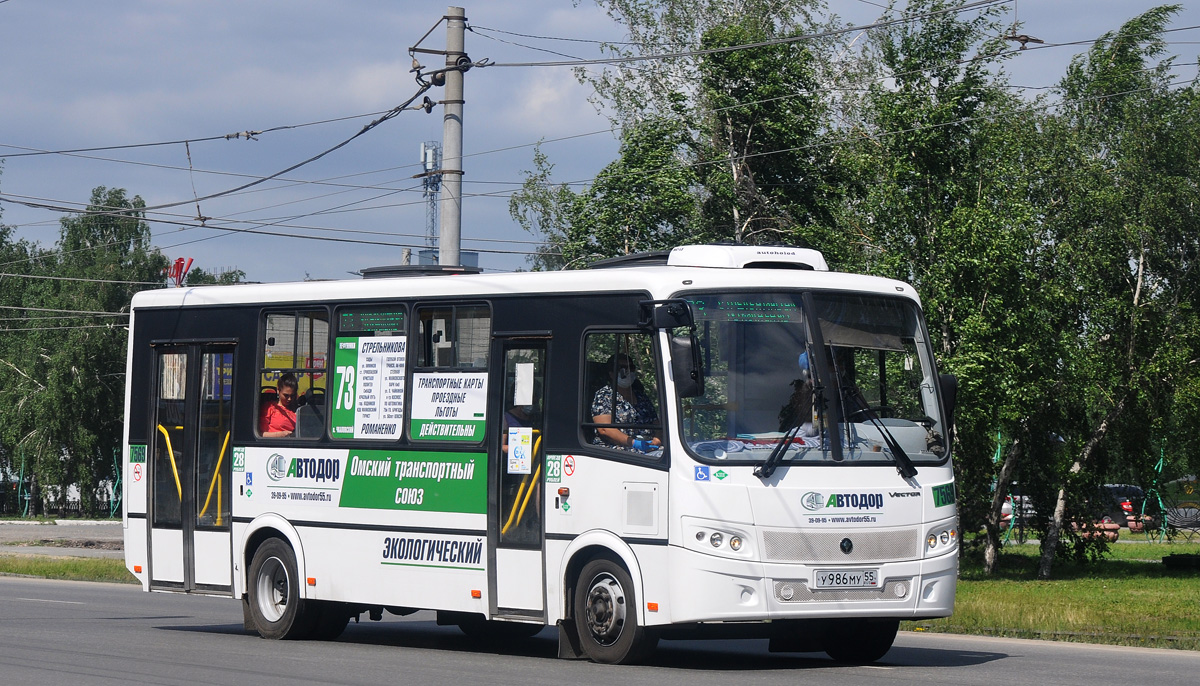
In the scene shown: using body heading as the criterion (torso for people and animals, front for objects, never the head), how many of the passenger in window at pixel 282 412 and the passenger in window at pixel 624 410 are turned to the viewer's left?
0

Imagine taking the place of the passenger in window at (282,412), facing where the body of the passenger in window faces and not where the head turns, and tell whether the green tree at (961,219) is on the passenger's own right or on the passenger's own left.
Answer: on the passenger's own left

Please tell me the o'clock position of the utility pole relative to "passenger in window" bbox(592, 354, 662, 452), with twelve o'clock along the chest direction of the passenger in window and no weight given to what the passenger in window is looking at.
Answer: The utility pole is roughly at 7 o'clock from the passenger in window.

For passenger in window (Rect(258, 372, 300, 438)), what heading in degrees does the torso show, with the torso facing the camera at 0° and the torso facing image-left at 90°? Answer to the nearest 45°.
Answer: approximately 315°

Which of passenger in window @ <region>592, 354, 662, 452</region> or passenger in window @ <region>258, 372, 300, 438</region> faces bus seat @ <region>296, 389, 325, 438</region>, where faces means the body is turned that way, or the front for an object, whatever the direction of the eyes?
passenger in window @ <region>258, 372, 300, 438</region>

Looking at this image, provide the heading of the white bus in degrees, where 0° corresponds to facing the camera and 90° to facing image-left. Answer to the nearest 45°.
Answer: approximately 315°

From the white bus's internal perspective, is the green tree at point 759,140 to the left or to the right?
on its left

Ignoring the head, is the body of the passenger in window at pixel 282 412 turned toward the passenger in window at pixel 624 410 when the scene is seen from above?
yes

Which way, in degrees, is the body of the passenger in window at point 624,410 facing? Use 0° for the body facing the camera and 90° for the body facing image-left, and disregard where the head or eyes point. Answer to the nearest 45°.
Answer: approximately 315°

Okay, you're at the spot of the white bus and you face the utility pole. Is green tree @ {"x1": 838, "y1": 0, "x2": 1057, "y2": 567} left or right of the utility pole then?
right

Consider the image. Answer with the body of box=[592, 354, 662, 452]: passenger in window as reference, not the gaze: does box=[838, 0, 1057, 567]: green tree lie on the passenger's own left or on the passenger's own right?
on the passenger's own left

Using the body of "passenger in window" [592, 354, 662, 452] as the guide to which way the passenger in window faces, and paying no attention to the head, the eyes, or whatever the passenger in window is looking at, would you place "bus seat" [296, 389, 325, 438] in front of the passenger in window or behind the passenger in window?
behind
